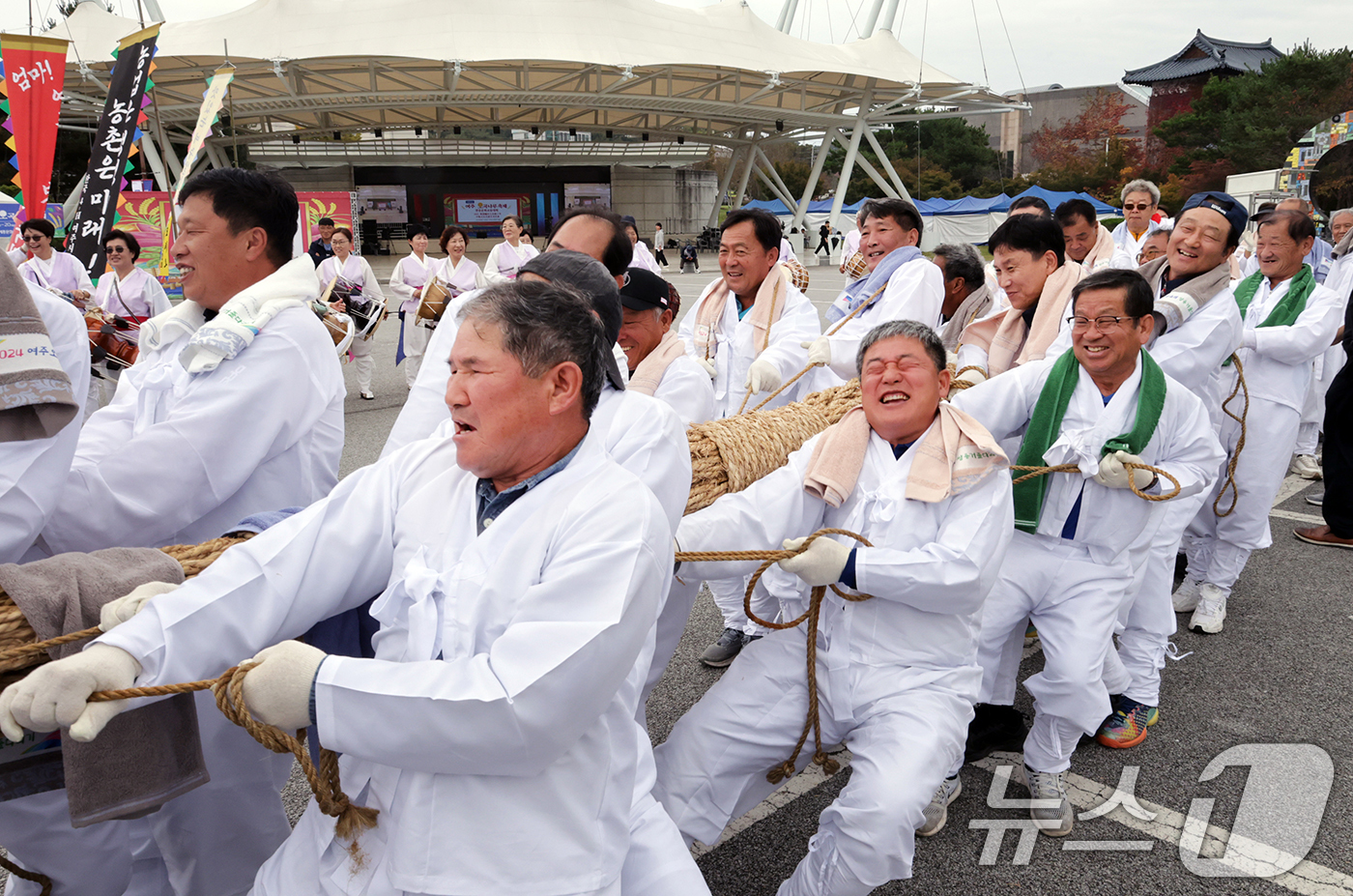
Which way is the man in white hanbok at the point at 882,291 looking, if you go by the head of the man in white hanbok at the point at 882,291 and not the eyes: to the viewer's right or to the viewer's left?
to the viewer's left

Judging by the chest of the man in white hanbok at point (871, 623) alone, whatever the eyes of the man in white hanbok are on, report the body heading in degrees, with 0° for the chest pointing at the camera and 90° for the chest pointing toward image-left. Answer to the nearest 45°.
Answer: approximately 45°

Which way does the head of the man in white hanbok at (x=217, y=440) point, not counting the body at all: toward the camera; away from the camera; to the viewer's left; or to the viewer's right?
to the viewer's left

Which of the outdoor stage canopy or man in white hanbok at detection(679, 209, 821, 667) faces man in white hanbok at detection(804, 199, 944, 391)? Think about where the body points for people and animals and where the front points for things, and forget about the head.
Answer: the outdoor stage canopy

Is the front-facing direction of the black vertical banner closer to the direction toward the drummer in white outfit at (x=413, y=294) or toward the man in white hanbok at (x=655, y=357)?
the man in white hanbok

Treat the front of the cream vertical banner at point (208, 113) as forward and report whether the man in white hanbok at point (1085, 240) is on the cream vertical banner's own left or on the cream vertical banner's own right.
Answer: on the cream vertical banner's own left

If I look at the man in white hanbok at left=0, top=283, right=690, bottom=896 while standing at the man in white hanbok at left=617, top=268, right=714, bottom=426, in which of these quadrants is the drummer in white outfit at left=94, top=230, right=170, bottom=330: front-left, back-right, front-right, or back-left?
back-right

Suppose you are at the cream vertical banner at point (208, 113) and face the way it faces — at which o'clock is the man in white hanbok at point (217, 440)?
The man in white hanbok is roughly at 12 o'clock from the cream vertical banner.

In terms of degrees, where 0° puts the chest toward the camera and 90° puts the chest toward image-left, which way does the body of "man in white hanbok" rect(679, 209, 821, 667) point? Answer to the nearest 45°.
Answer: approximately 45°

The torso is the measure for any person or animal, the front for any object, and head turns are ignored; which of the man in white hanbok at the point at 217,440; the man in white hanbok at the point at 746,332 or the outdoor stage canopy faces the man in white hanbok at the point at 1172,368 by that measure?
the outdoor stage canopy

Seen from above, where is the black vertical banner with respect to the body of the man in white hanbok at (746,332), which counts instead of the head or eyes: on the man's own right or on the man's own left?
on the man's own right

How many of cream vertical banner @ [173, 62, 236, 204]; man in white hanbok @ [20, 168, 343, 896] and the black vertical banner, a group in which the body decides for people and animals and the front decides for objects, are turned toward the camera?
2
